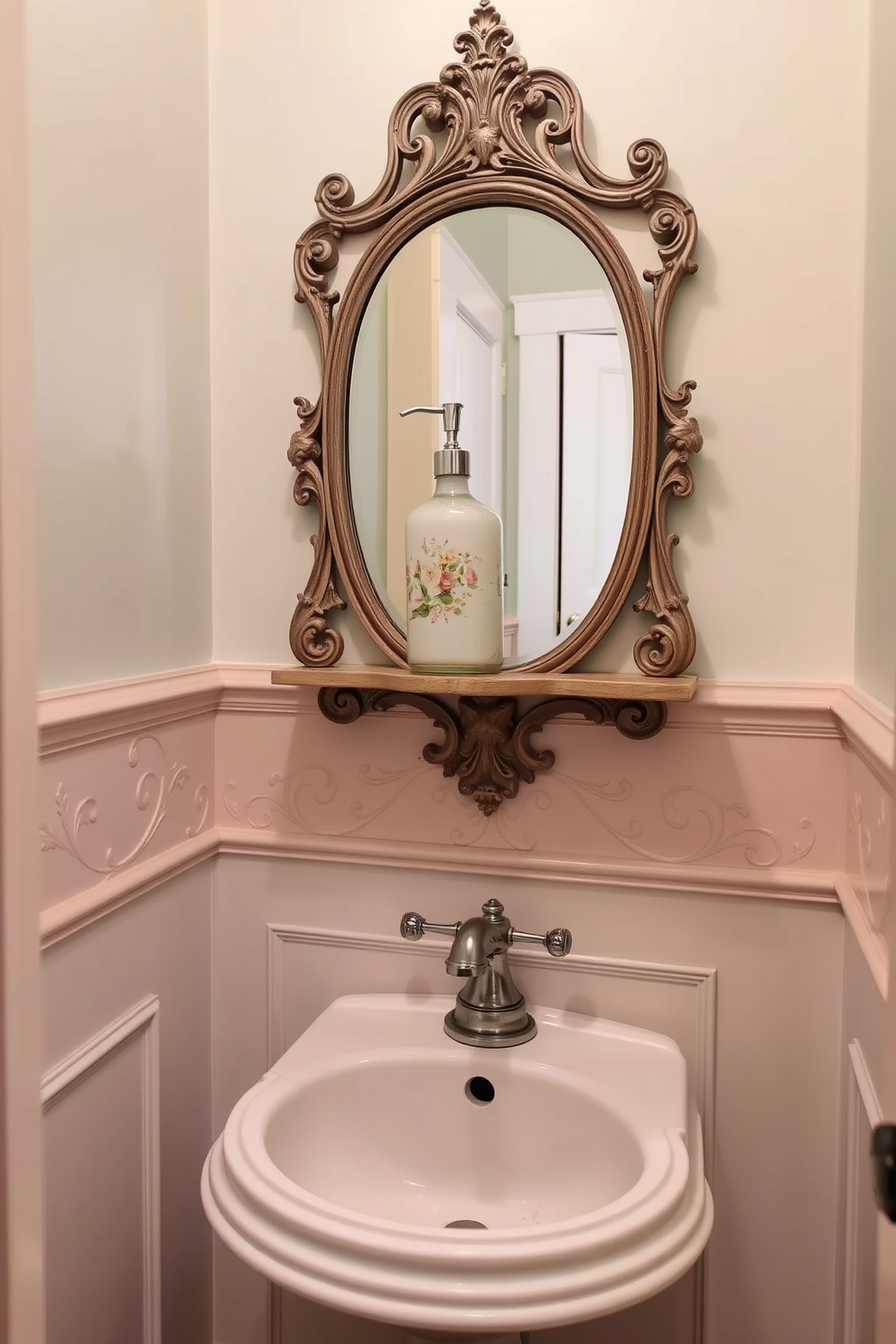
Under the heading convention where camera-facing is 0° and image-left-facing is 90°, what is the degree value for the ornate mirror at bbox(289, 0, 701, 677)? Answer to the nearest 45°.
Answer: approximately 0°
